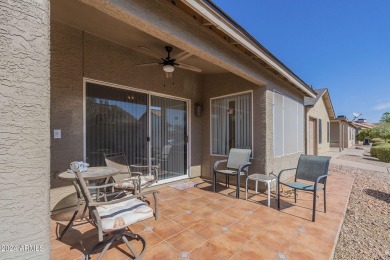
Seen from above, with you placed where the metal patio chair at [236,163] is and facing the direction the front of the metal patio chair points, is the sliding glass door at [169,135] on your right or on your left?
on your right

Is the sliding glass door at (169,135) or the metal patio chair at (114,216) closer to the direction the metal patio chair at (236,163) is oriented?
the metal patio chair

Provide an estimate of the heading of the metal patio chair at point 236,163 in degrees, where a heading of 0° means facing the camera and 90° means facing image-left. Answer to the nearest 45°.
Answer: approximately 45°

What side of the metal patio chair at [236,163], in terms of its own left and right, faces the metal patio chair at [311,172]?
left

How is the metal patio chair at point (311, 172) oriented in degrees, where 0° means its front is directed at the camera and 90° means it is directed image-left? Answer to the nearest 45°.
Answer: approximately 45°

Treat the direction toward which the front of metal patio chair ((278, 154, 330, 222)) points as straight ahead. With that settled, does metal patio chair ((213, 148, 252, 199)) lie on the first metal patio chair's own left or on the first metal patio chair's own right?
on the first metal patio chair's own right

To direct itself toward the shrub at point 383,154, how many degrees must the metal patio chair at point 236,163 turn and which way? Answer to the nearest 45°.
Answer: approximately 180°
